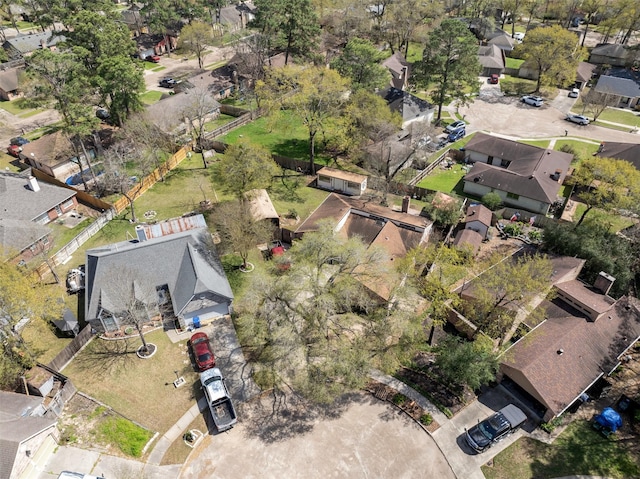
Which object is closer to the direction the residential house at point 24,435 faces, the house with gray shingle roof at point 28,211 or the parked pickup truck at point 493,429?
the parked pickup truck

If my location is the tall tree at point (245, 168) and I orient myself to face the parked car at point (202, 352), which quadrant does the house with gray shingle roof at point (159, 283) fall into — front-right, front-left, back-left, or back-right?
front-right

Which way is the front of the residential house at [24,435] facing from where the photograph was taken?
facing the viewer and to the right of the viewer

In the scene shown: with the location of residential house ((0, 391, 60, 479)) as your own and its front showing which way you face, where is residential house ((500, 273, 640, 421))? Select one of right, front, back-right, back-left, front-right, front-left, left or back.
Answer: front

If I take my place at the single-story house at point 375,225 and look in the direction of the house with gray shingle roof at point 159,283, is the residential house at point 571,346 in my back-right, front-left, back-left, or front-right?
back-left

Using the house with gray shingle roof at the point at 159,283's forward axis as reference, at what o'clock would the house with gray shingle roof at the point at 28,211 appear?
the house with gray shingle roof at the point at 28,211 is roughly at 5 o'clock from the house with gray shingle roof at the point at 159,283.

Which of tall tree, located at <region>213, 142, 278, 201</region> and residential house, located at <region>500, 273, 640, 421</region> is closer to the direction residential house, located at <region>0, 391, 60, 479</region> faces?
the residential house

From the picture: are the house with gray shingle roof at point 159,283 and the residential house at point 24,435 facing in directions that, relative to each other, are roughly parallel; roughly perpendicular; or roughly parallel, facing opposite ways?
roughly perpendicular

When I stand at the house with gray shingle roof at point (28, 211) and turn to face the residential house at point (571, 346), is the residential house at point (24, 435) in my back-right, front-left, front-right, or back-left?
front-right

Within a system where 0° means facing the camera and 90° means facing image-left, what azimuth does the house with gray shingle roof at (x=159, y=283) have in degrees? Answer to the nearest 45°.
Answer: approximately 0°

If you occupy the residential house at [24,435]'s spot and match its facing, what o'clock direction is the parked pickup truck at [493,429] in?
The parked pickup truck is roughly at 12 o'clock from the residential house.

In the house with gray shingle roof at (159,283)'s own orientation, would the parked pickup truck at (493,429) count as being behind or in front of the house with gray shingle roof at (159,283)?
in front

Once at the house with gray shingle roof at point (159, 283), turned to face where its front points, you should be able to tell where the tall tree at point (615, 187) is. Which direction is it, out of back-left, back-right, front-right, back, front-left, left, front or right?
left

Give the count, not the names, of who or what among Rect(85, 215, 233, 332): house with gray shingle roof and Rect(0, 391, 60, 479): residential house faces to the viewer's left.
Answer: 0

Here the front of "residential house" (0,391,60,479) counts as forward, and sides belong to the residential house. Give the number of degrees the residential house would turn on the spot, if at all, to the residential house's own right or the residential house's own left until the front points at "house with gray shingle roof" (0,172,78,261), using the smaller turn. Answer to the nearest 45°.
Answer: approximately 135° to the residential house's own left

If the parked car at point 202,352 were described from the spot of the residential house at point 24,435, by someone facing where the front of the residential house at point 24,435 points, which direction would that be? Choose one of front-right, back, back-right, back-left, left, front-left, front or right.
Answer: front-left
